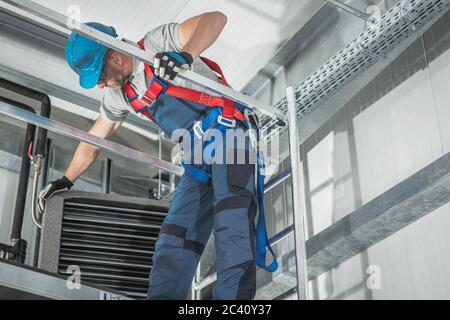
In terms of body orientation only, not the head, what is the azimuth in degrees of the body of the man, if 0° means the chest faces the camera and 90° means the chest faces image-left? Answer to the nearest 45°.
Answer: approximately 45°

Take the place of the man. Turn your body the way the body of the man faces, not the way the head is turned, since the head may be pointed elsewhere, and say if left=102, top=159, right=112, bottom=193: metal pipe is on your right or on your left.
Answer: on your right

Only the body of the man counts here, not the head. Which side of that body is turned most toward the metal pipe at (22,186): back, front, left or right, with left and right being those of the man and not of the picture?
right
